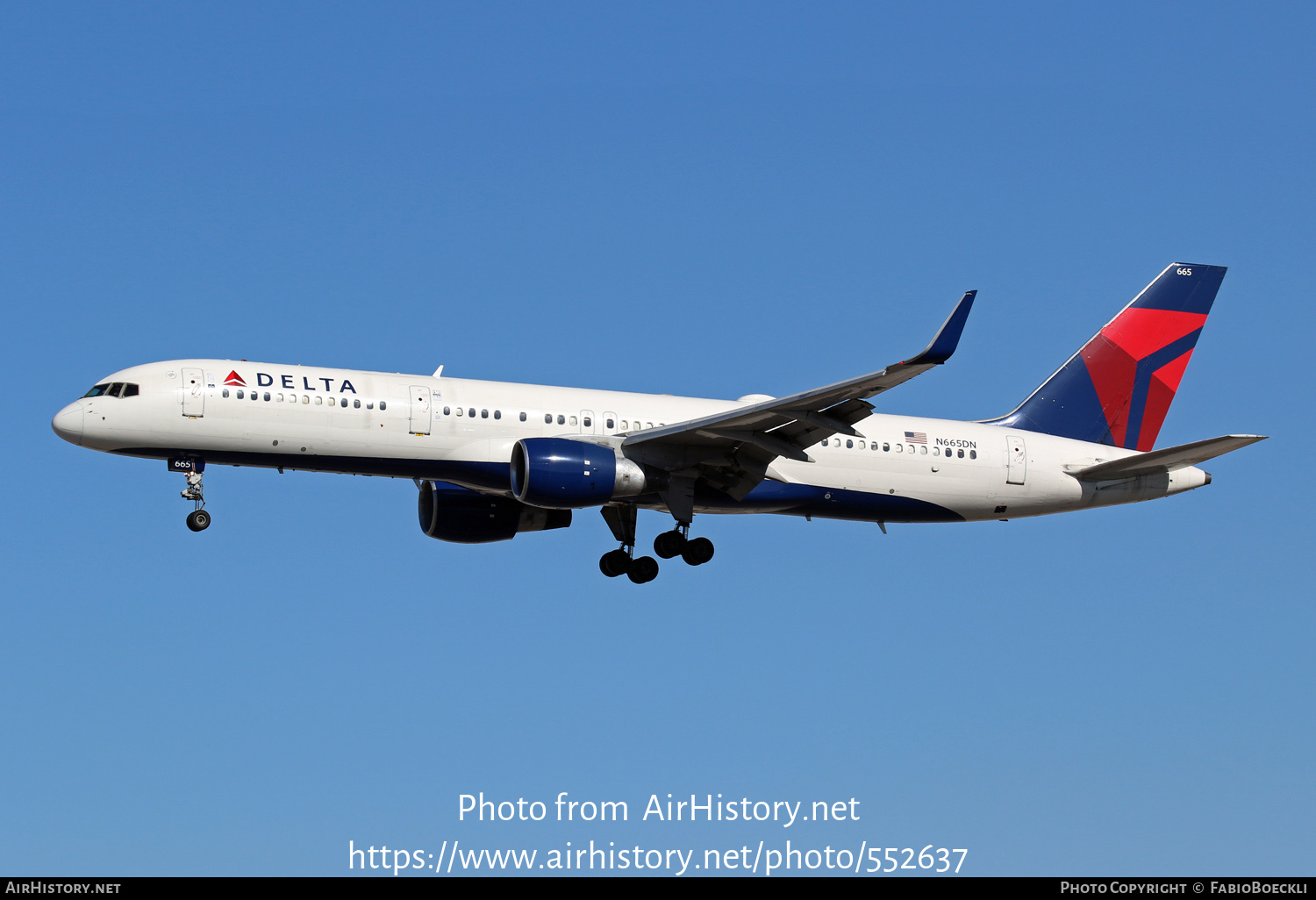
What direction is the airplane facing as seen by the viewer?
to the viewer's left
